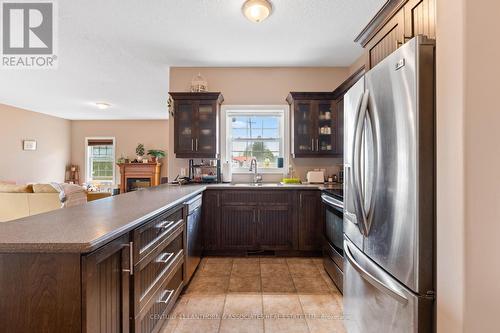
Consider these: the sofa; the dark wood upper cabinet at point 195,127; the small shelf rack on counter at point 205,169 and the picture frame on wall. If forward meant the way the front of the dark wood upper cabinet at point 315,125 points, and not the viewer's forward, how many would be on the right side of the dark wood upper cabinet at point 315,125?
4

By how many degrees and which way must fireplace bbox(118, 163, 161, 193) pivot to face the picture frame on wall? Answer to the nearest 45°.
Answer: approximately 90° to its right

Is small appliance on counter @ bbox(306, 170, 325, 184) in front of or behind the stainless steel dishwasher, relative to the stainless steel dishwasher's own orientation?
in front

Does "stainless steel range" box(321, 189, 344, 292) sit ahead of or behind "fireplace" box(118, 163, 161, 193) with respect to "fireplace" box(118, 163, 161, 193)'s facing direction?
ahead

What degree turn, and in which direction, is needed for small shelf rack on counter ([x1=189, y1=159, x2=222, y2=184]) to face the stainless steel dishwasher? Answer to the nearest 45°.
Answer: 0° — it already faces it

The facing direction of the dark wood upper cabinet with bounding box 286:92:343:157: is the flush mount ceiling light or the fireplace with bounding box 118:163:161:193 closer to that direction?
the flush mount ceiling light

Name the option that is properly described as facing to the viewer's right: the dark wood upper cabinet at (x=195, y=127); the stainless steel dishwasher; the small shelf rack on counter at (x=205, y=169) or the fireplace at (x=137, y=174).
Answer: the stainless steel dishwasher

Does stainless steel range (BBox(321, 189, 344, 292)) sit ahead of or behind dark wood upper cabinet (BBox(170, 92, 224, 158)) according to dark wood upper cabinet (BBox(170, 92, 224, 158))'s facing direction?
ahead

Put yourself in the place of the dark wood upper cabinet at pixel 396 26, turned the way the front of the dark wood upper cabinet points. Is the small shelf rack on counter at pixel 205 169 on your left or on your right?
on your right

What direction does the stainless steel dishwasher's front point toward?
to the viewer's right
